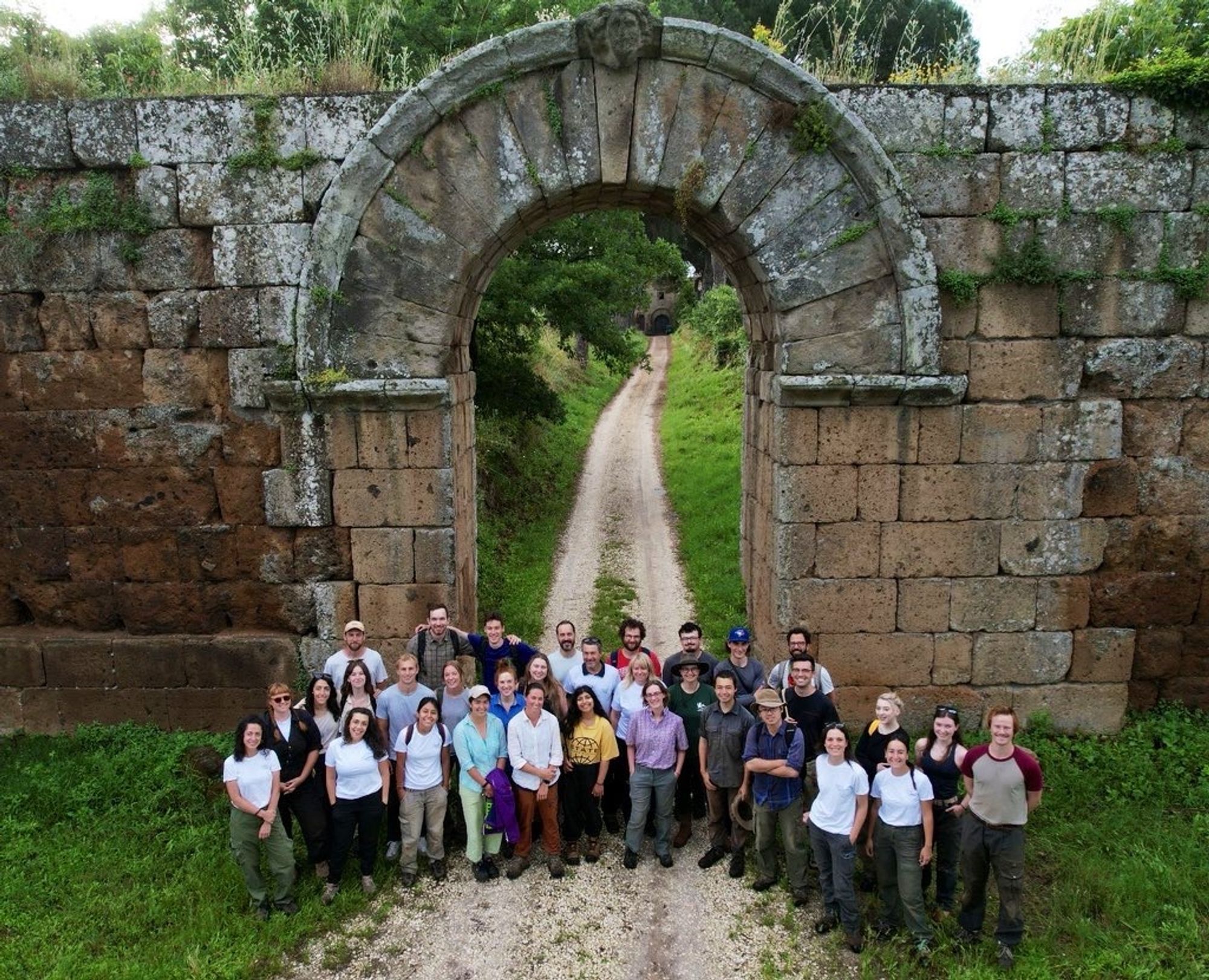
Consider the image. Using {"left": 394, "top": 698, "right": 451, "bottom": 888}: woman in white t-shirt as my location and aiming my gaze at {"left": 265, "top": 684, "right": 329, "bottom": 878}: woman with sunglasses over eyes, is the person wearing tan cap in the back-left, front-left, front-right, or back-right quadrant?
front-right

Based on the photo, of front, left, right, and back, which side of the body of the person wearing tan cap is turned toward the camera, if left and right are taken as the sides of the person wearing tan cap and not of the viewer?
front

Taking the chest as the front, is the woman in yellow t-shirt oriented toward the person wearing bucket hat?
no

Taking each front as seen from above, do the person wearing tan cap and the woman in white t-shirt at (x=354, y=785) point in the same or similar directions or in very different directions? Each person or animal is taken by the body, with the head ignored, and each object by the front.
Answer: same or similar directions

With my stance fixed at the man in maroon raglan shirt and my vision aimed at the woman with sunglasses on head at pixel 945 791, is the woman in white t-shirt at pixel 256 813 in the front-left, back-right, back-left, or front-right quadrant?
front-left

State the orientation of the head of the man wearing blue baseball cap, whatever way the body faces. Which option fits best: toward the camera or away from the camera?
toward the camera

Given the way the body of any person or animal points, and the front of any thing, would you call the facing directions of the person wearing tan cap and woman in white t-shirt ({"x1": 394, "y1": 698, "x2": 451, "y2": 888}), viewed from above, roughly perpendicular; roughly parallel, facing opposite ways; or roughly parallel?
roughly parallel

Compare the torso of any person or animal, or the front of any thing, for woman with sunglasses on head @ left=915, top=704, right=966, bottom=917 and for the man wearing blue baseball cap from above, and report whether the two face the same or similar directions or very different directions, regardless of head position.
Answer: same or similar directions

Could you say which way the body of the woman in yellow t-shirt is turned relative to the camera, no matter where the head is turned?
toward the camera

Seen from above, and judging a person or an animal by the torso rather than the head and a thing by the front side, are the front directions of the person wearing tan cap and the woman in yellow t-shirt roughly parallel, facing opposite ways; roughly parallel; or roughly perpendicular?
roughly parallel

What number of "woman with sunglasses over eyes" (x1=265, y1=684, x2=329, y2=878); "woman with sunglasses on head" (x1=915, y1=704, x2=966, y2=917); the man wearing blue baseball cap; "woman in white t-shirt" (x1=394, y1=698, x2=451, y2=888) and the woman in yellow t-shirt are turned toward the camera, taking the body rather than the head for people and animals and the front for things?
5

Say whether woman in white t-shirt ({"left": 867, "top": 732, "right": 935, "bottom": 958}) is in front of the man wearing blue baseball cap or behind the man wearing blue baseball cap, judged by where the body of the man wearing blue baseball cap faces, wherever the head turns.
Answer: in front

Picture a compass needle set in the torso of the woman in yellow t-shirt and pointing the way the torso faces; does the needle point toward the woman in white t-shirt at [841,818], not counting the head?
no

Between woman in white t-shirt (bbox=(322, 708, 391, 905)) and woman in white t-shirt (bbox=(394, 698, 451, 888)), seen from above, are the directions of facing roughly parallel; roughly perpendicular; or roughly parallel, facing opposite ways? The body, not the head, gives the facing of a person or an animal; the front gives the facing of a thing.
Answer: roughly parallel

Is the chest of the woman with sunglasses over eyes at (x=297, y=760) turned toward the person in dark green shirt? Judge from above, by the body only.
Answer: no

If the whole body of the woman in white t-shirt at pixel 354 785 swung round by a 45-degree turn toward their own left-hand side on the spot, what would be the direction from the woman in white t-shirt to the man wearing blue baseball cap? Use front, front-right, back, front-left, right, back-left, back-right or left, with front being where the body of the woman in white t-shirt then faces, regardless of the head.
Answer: front-left

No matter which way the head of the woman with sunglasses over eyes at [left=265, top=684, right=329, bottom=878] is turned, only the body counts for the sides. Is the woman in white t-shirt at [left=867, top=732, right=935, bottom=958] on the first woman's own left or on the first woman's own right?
on the first woman's own left

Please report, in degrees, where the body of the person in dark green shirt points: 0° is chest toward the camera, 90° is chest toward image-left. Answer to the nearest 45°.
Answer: approximately 0°
